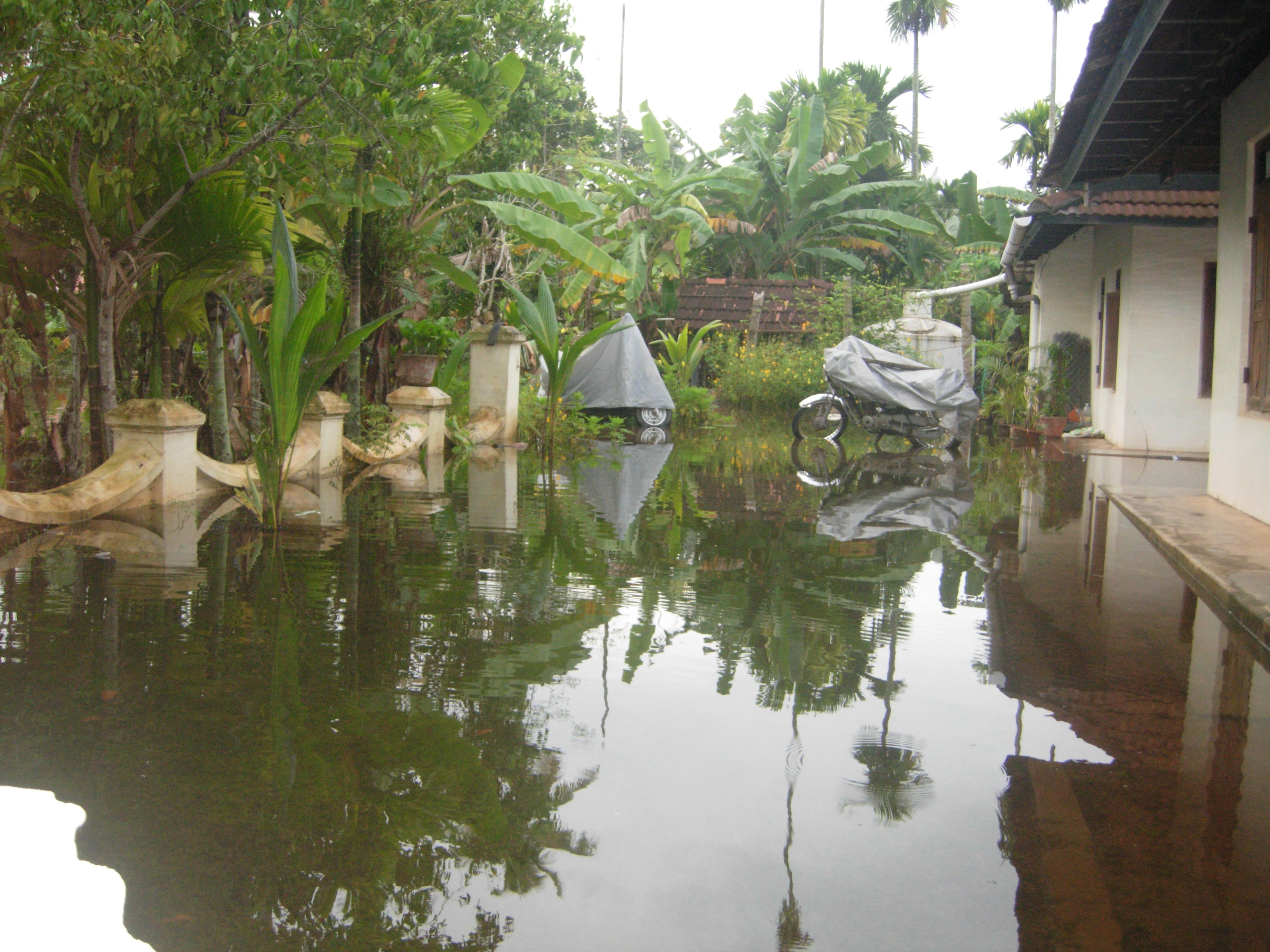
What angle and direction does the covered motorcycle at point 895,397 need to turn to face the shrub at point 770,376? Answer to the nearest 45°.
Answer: approximately 90° to its right

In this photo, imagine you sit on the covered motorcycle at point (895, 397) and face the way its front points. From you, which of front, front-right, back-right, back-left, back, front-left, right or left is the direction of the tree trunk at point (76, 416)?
front-left

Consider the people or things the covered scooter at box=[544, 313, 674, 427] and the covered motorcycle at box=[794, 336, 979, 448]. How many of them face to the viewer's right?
1

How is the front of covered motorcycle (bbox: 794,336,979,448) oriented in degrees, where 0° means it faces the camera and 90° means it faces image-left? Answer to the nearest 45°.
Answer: approximately 90°

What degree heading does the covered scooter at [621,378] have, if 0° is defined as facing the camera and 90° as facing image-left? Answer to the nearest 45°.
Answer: approximately 270°

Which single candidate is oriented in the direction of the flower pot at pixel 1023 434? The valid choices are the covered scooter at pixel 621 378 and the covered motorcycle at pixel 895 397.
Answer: the covered scooter

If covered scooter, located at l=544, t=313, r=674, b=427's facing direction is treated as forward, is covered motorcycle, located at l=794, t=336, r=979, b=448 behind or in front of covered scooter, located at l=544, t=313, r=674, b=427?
in front

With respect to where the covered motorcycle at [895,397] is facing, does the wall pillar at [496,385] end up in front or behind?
in front

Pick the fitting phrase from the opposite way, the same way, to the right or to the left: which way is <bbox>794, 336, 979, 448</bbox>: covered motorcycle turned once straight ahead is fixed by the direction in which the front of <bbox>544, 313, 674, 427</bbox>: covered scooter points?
the opposite way

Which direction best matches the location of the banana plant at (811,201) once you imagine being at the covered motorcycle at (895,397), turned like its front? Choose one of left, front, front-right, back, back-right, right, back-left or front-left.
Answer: right

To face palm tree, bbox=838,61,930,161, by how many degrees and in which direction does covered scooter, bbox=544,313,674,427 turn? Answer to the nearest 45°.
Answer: approximately 90° to its left

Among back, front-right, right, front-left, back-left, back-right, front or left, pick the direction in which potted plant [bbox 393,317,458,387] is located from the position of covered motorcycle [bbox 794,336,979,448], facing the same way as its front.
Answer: front-left

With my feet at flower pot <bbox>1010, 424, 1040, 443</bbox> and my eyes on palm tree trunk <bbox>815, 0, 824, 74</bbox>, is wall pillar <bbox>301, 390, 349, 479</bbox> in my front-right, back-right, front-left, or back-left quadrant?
back-left
